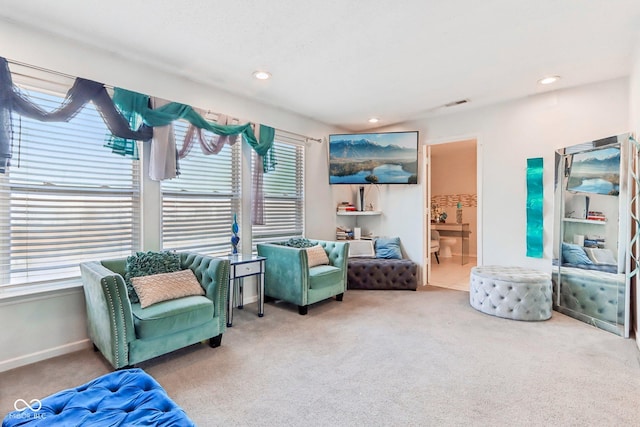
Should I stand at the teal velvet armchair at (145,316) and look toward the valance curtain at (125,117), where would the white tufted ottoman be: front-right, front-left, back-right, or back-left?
back-right

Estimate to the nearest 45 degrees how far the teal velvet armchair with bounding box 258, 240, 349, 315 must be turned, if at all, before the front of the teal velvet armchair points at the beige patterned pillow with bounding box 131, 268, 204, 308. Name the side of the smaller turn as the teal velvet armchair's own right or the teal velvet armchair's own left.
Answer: approximately 90° to the teal velvet armchair's own right

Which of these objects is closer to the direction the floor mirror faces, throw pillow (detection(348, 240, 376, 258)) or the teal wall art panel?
the throw pillow

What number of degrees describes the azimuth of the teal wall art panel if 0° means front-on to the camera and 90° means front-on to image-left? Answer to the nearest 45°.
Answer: approximately 45°

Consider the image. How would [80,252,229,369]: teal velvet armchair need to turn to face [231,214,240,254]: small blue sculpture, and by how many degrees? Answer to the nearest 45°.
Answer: approximately 90° to its left

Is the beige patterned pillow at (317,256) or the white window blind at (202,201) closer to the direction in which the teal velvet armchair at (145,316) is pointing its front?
the beige patterned pillow

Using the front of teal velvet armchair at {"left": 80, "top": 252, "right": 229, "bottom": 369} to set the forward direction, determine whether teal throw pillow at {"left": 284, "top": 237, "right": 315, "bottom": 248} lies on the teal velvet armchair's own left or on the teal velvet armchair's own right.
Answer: on the teal velvet armchair's own left

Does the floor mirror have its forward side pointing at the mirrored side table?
yes

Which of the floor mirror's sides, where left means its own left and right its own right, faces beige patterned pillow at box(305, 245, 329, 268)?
front

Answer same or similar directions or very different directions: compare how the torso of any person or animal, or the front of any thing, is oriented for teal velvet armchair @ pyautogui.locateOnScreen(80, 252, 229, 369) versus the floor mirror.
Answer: very different directions

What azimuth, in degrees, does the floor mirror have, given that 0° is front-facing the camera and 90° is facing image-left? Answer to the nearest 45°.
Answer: approximately 45°
